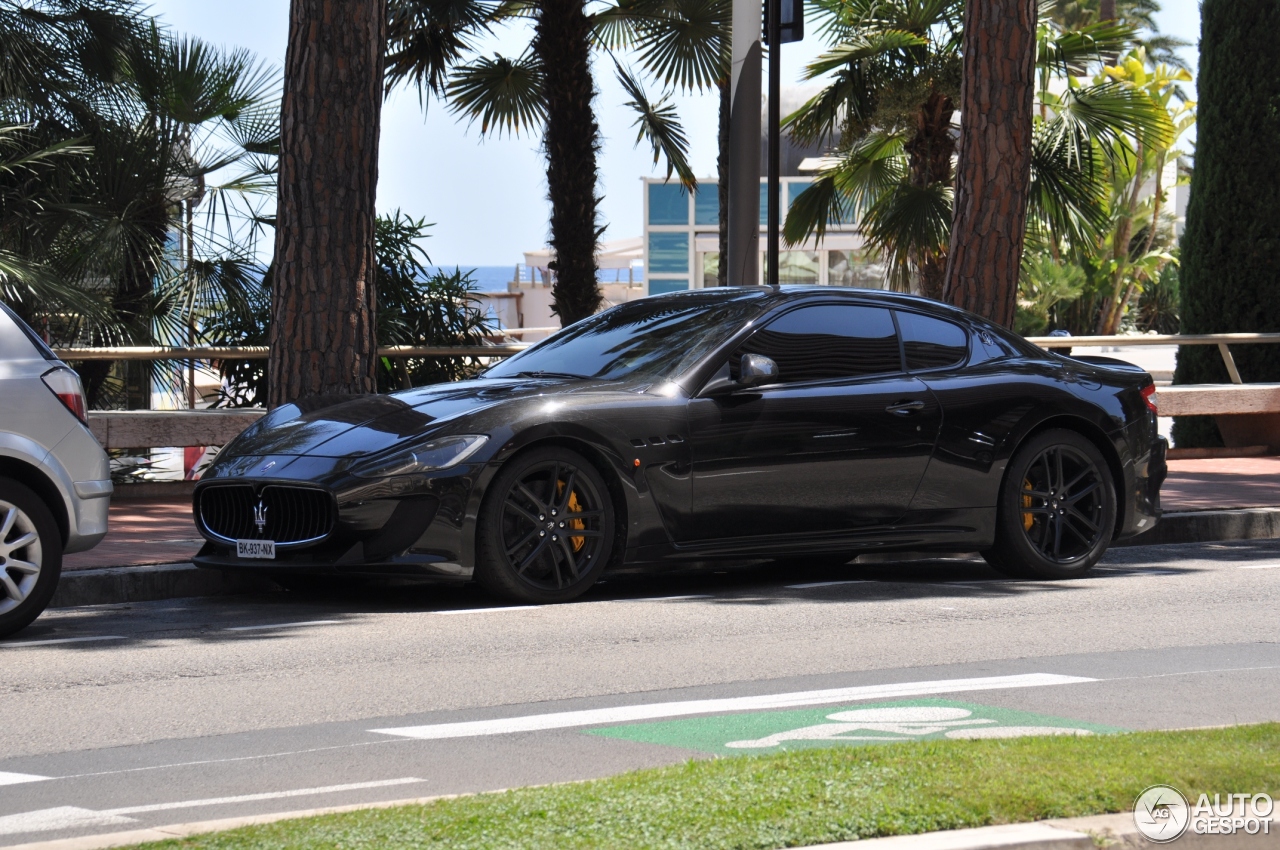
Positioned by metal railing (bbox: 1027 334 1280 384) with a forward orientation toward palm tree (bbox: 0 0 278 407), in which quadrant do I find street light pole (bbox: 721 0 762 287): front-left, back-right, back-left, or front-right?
front-left

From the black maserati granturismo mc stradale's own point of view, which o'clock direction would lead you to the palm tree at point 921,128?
The palm tree is roughly at 5 o'clock from the black maserati granturismo mc stradale.

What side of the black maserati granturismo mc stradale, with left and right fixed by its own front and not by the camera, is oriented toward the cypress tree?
back

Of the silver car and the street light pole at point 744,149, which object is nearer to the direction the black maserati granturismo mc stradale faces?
the silver car

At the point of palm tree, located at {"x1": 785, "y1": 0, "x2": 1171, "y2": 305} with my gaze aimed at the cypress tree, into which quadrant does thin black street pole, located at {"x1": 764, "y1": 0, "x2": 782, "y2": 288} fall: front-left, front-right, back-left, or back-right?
back-right

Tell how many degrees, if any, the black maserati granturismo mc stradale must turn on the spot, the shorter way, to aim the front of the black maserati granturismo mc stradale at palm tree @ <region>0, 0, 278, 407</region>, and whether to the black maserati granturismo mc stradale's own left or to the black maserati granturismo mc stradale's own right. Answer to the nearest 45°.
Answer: approximately 90° to the black maserati granturismo mc stradale's own right

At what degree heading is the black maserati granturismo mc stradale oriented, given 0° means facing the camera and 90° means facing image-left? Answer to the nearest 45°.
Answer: approximately 45°

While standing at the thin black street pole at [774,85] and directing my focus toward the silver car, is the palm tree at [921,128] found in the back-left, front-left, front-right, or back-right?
back-right

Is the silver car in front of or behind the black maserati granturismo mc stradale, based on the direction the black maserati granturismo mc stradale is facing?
in front

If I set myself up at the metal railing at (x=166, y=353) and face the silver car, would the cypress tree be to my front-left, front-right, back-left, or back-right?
back-left

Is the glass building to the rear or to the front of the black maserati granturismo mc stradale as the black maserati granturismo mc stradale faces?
to the rear
